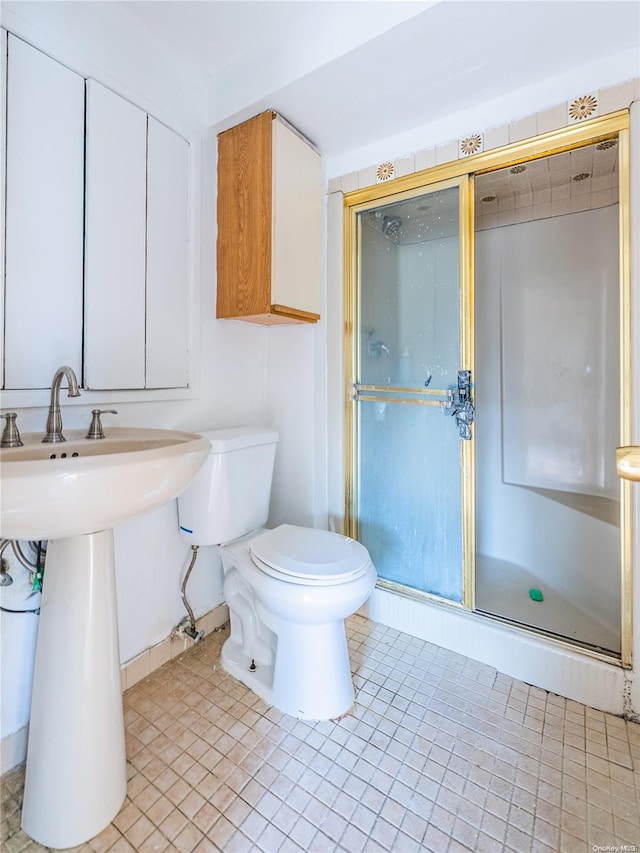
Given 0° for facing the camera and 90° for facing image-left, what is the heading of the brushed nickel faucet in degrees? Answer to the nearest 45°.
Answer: approximately 315°

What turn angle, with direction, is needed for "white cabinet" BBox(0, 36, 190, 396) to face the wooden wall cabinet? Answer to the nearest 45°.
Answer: approximately 45° to its left

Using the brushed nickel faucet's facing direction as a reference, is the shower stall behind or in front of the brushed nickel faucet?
in front

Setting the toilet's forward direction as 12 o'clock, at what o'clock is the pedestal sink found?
The pedestal sink is roughly at 3 o'clock from the toilet.
